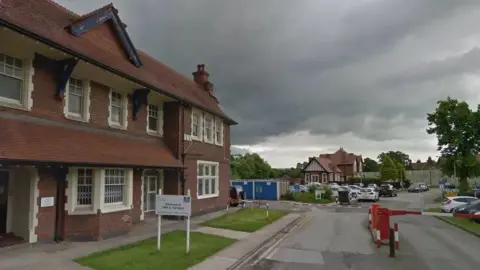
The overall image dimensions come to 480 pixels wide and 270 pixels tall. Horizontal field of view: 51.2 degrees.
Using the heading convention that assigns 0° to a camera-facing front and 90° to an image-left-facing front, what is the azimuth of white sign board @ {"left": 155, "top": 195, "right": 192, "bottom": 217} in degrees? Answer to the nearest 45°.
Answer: approximately 0°

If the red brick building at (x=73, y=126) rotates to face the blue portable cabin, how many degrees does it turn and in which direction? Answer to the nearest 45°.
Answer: approximately 90° to its left

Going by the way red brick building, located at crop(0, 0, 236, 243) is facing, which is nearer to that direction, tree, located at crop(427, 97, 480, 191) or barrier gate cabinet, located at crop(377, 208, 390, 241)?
the barrier gate cabinet

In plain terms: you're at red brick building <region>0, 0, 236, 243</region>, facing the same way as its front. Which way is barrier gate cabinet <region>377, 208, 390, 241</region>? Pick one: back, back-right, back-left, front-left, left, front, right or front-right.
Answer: front-left

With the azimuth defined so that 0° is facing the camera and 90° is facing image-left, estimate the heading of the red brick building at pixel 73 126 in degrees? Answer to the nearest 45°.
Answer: approximately 315°

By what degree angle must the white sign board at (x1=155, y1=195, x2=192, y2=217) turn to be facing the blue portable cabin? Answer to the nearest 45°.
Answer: approximately 180°
